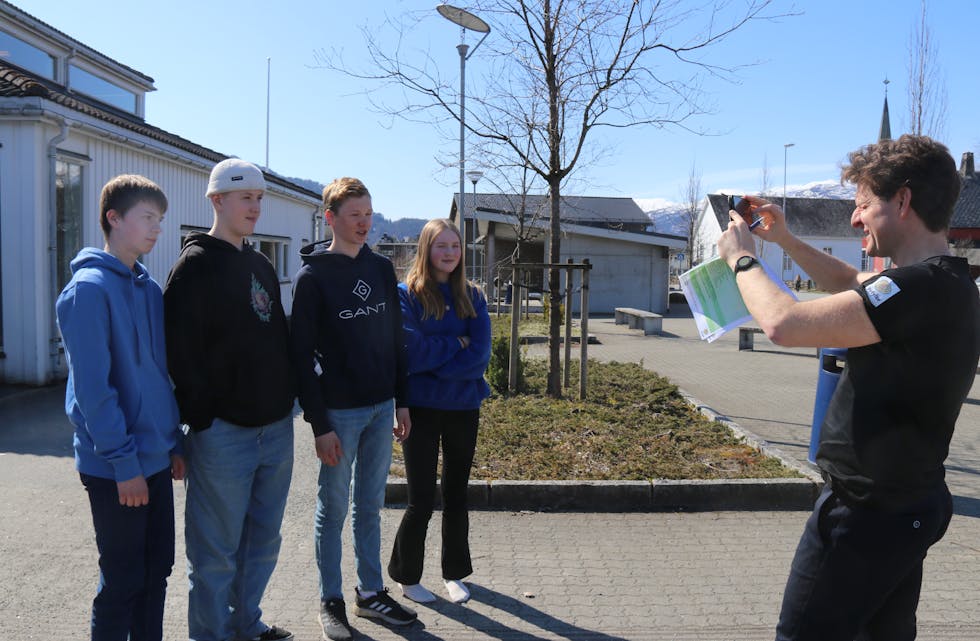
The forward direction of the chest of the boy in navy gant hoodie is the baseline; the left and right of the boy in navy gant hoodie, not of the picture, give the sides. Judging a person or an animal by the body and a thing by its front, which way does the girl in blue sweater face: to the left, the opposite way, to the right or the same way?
the same way

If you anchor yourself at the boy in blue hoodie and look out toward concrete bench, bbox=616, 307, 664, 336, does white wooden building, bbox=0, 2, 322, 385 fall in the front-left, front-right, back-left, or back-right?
front-left

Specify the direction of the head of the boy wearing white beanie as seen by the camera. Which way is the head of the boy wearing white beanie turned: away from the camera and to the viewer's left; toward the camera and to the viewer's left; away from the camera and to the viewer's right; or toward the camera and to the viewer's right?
toward the camera and to the viewer's right

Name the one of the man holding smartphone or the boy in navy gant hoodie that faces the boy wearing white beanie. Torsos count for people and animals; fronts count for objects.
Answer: the man holding smartphone

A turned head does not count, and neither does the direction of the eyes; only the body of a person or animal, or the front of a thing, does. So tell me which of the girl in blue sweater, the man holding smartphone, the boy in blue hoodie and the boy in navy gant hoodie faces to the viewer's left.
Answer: the man holding smartphone

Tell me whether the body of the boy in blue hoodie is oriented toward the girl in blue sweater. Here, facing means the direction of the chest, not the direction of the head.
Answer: no

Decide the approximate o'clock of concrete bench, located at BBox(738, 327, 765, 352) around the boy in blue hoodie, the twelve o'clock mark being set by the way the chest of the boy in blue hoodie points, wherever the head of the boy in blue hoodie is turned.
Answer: The concrete bench is roughly at 9 o'clock from the boy in blue hoodie.

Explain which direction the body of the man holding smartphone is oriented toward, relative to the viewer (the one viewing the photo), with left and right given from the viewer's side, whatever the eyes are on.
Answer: facing to the left of the viewer

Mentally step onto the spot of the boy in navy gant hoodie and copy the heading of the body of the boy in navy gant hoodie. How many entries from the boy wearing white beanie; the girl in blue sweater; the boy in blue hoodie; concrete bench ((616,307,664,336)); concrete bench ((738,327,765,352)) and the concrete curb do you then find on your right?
2

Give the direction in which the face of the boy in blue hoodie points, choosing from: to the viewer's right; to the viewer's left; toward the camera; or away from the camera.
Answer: to the viewer's right

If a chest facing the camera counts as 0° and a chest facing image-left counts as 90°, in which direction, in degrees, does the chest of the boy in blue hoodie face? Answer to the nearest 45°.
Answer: approximately 315°

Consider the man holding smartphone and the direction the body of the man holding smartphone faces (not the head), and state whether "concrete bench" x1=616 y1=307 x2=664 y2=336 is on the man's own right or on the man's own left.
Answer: on the man's own right

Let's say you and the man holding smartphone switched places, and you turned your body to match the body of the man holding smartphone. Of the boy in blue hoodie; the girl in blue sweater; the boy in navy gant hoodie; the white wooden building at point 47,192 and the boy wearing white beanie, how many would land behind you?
0

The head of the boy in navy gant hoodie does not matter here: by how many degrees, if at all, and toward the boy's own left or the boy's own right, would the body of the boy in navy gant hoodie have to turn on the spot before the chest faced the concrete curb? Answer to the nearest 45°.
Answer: approximately 90° to the boy's own left

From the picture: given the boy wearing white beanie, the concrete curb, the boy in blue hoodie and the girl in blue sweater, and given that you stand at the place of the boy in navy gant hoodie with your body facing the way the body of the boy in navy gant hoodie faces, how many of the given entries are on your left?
2

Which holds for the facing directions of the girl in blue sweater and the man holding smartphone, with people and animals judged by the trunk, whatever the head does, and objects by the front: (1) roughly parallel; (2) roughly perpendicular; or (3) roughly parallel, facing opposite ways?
roughly parallel, facing opposite ways

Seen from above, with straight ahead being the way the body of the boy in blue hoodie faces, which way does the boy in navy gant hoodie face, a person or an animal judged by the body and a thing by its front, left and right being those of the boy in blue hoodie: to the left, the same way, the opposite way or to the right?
the same way

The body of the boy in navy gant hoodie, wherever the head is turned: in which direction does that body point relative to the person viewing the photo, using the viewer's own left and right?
facing the viewer and to the right of the viewer

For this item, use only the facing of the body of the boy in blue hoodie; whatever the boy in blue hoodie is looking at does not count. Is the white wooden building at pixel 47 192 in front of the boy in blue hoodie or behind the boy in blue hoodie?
behind

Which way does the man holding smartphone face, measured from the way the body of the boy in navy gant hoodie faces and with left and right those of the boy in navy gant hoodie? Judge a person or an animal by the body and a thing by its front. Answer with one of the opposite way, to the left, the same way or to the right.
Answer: the opposite way
